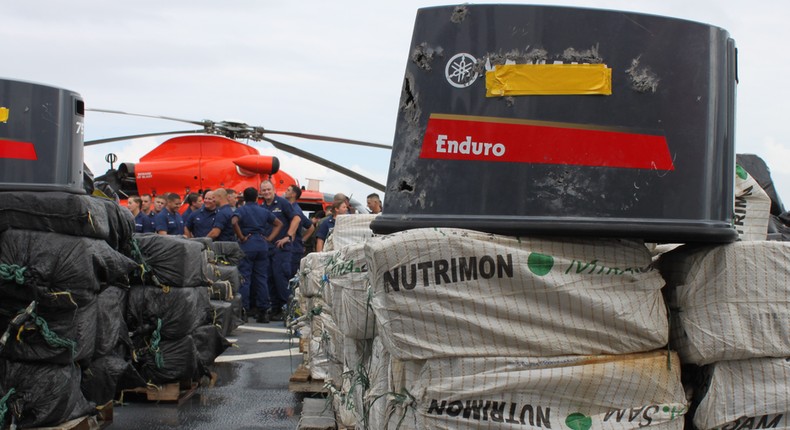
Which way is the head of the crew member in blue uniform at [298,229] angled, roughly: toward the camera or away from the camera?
toward the camera

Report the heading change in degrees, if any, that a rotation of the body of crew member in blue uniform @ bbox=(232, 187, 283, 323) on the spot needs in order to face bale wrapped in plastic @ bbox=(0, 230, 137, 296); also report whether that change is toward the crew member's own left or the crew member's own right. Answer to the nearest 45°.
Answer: approximately 180°

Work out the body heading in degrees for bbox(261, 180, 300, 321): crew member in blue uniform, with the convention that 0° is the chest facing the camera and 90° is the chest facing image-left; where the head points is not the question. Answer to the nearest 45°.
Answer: approximately 45°

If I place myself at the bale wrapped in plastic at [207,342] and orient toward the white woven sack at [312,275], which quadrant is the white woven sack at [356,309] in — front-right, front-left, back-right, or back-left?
front-right

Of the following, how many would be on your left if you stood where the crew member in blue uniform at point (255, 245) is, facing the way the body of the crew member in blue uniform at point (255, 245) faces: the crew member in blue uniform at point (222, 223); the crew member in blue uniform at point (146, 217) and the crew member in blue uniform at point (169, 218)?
3

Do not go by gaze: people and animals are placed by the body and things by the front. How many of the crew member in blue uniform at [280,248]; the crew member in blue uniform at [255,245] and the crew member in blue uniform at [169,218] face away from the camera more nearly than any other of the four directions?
1

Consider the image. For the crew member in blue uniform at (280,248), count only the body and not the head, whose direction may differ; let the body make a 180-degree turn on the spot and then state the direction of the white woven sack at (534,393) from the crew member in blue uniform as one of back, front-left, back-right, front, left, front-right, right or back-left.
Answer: back-right

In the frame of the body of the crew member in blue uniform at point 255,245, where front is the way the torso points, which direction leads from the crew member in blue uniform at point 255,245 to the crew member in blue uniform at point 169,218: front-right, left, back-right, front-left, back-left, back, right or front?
left

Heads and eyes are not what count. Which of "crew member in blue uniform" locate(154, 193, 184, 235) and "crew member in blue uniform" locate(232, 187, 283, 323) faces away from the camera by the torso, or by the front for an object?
"crew member in blue uniform" locate(232, 187, 283, 323)

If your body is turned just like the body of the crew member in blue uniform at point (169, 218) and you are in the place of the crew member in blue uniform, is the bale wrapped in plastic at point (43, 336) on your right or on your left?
on your right

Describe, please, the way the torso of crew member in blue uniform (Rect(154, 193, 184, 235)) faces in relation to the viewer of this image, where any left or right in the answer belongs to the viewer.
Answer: facing the viewer and to the right of the viewer

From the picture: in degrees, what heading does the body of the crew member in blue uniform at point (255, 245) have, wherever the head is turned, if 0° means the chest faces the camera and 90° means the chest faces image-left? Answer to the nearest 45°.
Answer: approximately 180°

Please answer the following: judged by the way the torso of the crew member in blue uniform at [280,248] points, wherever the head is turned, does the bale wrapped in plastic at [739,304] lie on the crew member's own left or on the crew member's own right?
on the crew member's own left

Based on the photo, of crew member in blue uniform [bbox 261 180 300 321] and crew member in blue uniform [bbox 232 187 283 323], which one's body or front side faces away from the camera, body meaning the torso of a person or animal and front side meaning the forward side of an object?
crew member in blue uniform [bbox 232 187 283 323]

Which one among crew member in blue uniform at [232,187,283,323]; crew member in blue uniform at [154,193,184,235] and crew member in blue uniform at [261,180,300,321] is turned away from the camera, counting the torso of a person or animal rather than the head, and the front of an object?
crew member in blue uniform at [232,187,283,323]

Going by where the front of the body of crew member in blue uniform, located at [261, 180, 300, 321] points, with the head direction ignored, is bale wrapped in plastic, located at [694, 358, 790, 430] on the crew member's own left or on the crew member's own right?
on the crew member's own left

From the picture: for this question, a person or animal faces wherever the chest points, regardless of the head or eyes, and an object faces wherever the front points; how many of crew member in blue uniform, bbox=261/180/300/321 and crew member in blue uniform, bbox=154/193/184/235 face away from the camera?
0
